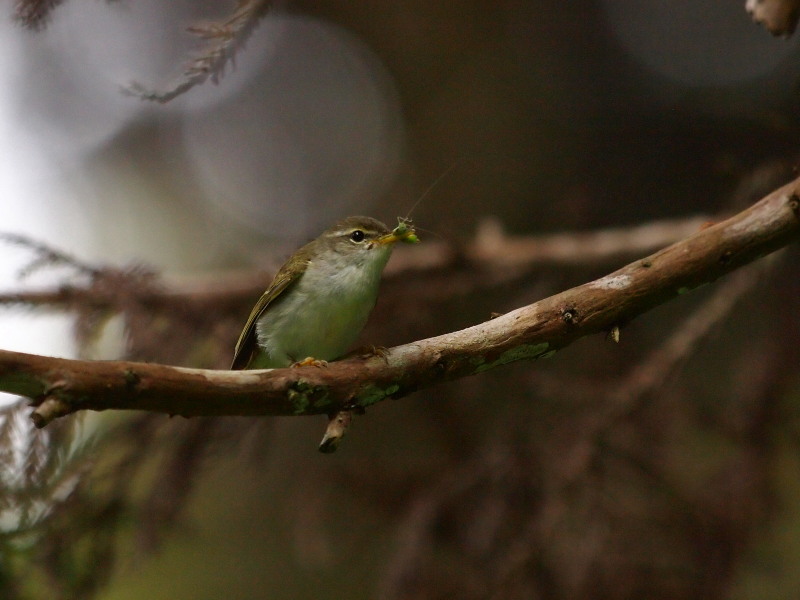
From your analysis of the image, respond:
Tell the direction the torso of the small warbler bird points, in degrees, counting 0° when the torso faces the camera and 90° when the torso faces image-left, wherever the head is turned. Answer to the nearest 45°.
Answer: approximately 315°
